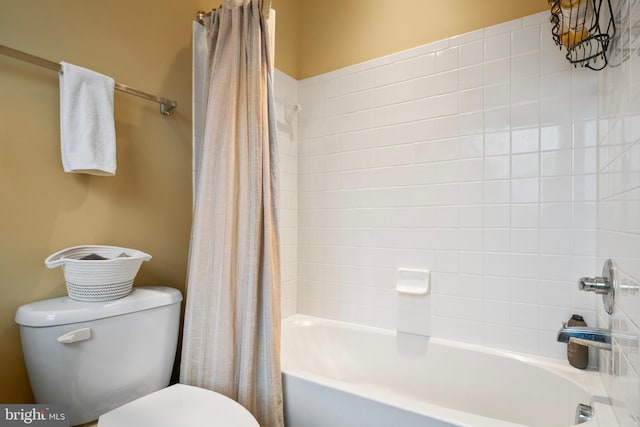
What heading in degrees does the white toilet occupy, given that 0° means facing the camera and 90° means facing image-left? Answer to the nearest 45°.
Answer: approximately 315°

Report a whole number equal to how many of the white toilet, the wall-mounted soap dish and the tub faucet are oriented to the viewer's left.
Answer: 1

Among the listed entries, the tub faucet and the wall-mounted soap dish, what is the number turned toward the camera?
1

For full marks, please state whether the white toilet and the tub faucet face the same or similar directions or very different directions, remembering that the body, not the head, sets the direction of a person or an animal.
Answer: very different directions

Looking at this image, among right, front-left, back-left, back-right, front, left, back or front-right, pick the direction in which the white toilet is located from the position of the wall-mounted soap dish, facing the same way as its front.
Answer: front-right

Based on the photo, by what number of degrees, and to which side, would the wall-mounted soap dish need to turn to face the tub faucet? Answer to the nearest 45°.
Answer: approximately 45° to its left

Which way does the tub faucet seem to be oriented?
to the viewer's left

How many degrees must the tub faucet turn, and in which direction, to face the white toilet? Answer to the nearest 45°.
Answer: approximately 45° to its left

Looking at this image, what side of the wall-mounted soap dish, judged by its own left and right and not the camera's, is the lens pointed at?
front
